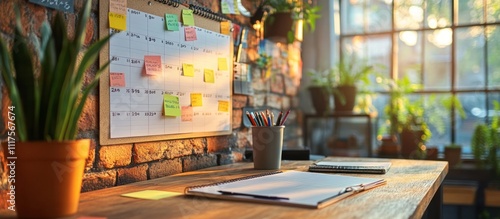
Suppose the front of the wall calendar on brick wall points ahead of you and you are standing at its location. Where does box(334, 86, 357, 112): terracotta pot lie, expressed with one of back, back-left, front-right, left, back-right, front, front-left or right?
left

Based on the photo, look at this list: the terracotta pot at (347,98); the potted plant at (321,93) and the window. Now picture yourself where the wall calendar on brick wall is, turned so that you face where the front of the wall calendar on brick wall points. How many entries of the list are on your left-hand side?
3

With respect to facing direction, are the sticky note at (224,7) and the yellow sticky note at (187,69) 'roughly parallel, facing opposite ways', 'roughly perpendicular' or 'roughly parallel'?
roughly parallel

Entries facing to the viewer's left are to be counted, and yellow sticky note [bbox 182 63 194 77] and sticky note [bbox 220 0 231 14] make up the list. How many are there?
0

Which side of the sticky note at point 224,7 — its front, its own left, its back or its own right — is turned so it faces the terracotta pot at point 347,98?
left

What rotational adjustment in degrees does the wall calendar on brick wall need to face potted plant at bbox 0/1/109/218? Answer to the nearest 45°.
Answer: approximately 45° to its right

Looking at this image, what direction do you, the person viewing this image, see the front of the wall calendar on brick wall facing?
facing the viewer and to the right of the viewer

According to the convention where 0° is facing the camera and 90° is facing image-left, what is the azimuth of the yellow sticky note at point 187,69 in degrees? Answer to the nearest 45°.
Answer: approximately 315°

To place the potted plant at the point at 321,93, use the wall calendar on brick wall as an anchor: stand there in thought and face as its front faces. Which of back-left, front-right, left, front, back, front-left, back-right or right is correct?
left

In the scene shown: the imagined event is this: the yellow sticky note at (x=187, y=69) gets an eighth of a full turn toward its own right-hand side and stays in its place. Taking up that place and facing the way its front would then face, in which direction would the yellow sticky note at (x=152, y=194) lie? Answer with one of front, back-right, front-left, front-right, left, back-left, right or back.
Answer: front

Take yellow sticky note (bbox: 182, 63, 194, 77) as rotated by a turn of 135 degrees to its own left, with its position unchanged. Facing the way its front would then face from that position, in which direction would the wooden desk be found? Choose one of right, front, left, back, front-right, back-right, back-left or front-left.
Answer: back
